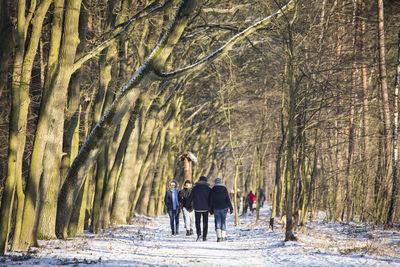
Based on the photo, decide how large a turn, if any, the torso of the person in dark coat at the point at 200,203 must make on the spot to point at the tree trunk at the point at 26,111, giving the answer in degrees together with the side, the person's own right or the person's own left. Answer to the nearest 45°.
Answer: approximately 135° to the person's own left

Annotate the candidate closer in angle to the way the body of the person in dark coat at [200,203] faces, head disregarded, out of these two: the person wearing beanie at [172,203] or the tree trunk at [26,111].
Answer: the person wearing beanie

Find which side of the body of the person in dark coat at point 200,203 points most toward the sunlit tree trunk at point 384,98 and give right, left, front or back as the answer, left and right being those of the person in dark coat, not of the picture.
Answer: right

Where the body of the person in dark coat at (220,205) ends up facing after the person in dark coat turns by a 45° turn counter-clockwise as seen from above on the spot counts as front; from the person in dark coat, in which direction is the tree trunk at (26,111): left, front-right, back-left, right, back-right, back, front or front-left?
left

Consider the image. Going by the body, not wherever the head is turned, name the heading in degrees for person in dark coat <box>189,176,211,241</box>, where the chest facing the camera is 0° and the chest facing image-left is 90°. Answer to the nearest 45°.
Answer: approximately 180°

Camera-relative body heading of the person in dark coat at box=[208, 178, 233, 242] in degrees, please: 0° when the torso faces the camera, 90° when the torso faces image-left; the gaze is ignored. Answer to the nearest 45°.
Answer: approximately 180°

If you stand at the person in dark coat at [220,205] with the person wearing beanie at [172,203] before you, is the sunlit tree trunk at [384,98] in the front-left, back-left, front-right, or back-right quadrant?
back-right
